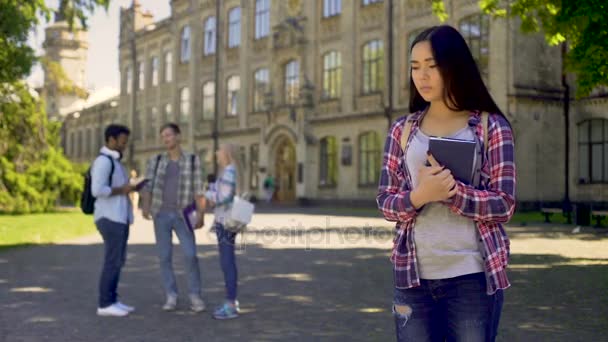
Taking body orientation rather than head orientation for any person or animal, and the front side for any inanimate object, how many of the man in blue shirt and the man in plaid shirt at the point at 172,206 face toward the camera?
1

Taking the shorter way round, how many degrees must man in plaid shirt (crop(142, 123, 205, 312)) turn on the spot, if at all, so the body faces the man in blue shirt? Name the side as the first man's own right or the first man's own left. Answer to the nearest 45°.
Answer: approximately 90° to the first man's own right

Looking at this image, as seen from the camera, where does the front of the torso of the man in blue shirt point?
to the viewer's right

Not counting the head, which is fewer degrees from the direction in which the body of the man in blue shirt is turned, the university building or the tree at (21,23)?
the university building

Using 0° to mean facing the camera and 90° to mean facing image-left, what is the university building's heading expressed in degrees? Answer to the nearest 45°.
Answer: approximately 45°

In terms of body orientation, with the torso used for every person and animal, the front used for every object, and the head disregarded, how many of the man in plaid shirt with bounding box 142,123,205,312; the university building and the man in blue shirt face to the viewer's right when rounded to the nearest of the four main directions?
1

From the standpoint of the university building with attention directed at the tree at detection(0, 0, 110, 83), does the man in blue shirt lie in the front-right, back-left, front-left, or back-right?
front-left

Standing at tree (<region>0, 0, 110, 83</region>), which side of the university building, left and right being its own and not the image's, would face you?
front

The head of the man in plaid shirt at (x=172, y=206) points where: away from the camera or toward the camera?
toward the camera

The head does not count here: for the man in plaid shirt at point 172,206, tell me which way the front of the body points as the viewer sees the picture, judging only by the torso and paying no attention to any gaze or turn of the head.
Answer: toward the camera

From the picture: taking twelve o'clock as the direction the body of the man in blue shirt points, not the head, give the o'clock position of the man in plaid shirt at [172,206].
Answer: The man in plaid shirt is roughly at 12 o'clock from the man in blue shirt.

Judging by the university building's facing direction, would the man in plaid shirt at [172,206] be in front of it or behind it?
in front
